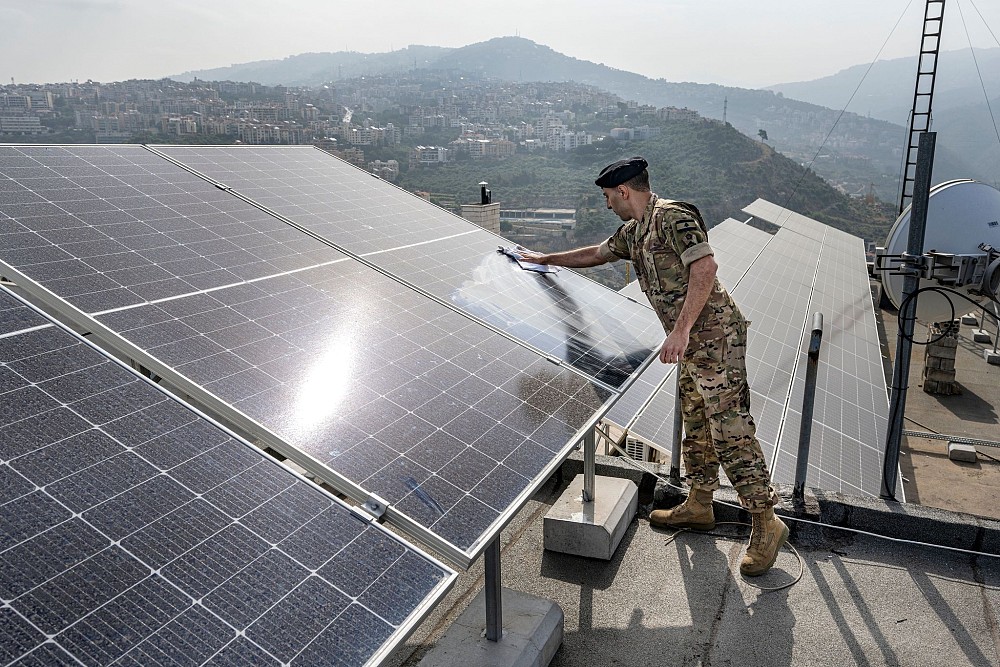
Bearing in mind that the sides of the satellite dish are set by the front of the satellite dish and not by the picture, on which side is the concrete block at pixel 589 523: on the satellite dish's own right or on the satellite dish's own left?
on the satellite dish's own left

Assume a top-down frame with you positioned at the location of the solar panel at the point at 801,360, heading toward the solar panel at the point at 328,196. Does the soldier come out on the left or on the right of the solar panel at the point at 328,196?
left

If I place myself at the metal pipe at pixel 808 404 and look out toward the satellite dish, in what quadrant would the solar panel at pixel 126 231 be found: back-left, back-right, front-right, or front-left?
back-left

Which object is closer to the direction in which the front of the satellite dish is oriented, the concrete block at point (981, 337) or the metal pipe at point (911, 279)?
the concrete block

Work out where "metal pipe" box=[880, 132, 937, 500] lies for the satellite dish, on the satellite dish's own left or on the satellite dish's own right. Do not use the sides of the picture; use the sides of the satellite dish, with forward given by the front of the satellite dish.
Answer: on the satellite dish's own left

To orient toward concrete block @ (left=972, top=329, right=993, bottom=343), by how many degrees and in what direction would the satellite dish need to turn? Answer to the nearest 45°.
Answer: approximately 45° to its right

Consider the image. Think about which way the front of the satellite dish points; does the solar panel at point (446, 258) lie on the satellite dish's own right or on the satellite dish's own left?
on the satellite dish's own left

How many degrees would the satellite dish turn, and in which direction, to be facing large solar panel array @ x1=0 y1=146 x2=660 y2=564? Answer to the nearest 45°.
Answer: approximately 90° to its left

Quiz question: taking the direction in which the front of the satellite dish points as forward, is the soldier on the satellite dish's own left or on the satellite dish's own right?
on the satellite dish's own left
